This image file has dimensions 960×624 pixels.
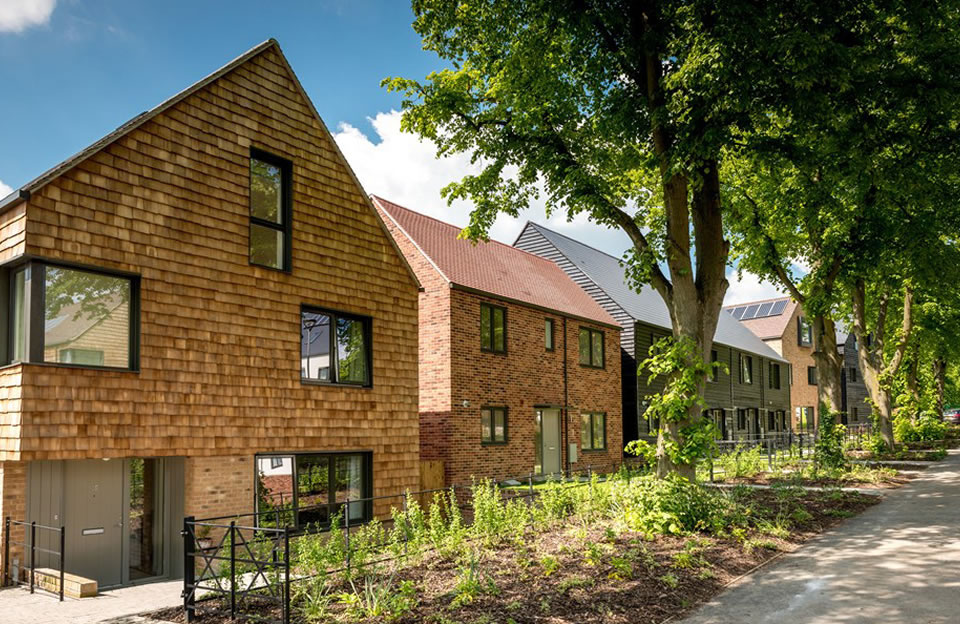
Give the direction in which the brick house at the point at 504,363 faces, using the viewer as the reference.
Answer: facing the viewer and to the right of the viewer

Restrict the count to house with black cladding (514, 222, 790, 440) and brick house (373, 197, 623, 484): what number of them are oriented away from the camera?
0

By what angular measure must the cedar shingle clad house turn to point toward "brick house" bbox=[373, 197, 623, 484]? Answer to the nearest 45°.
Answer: approximately 90° to its left

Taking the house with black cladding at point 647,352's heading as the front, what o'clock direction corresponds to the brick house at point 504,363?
The brick house is roughly at 2 o'clock from the house with black cladding.

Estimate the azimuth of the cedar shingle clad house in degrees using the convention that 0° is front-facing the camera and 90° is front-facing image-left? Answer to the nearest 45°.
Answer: approximately 315°

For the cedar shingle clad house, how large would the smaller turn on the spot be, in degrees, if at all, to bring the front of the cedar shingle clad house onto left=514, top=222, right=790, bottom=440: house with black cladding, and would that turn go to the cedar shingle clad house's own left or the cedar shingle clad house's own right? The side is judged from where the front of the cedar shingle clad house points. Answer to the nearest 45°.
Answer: approximately 90° to the cedar shingle clad house's own left

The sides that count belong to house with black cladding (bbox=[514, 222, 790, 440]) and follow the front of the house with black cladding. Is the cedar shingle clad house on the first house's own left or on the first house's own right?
on the first house's own right
